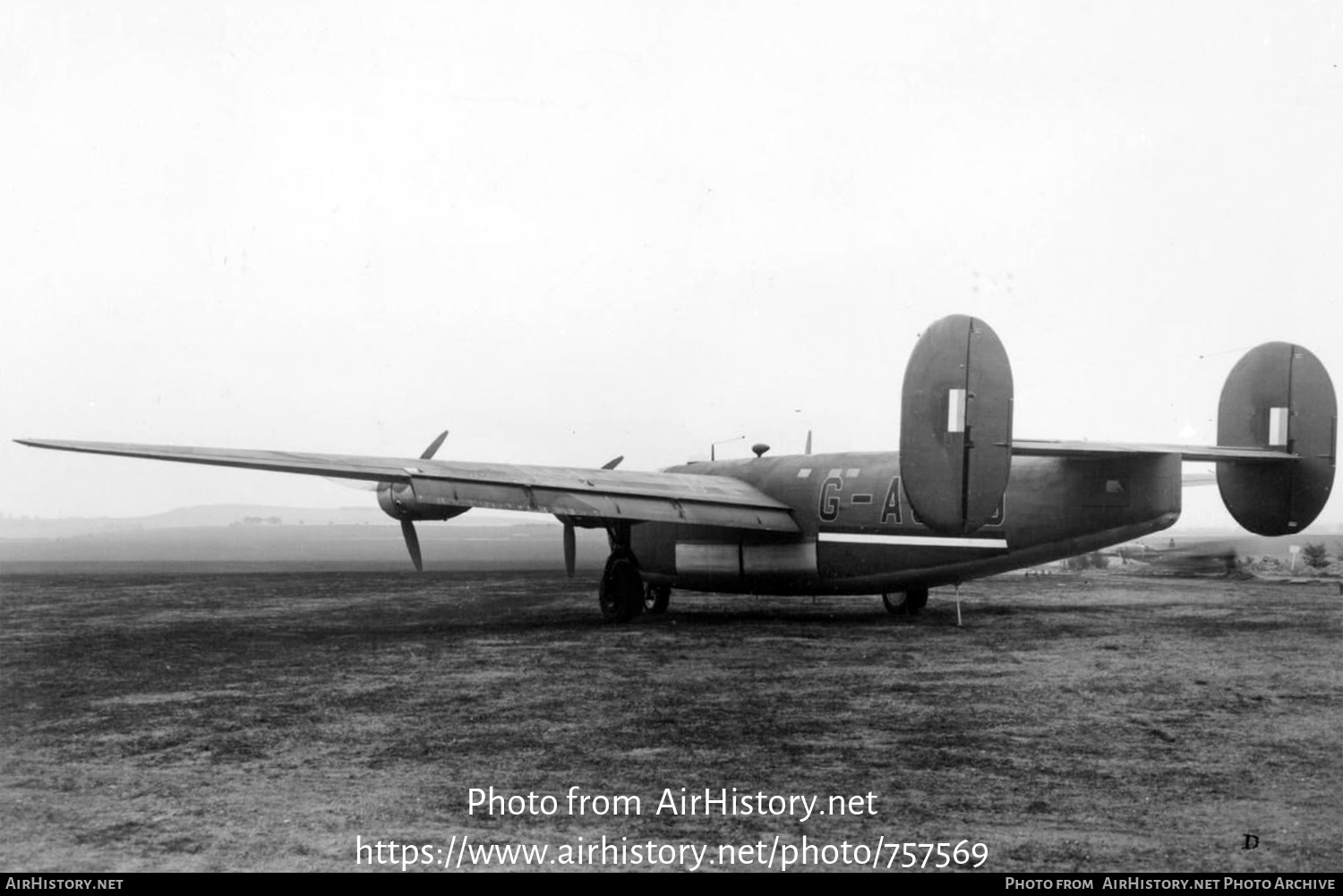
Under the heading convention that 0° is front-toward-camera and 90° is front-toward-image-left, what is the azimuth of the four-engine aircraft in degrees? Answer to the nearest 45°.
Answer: approximately 135°
